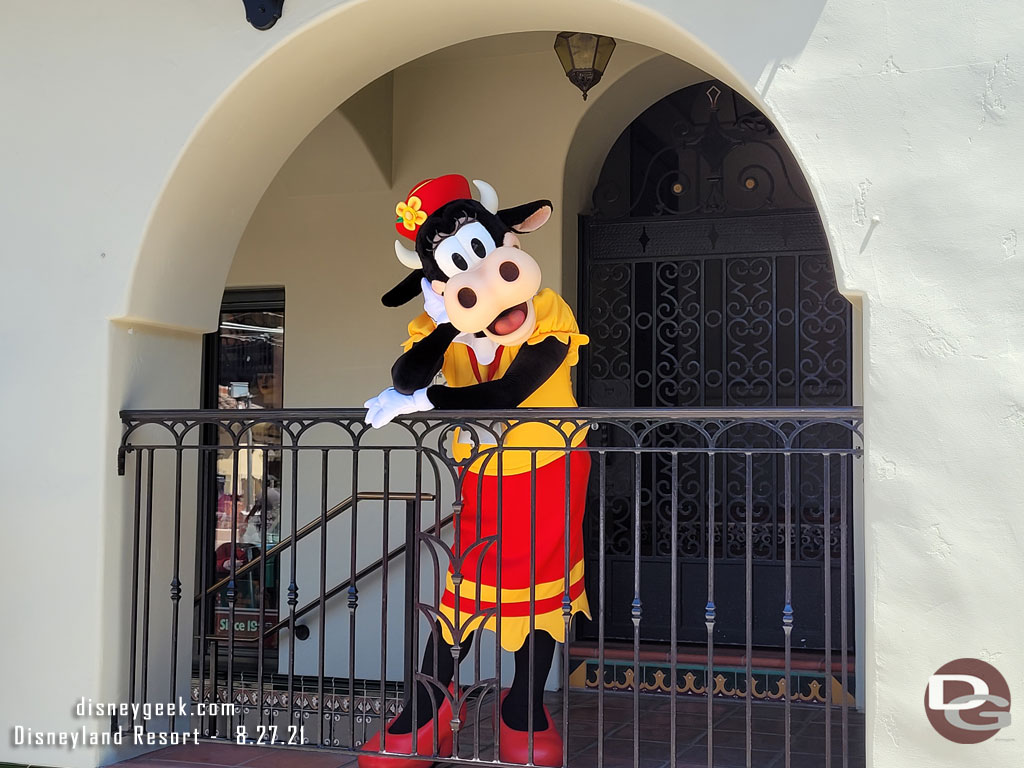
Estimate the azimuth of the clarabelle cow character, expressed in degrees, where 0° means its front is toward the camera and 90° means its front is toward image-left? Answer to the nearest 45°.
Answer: approximately 0°

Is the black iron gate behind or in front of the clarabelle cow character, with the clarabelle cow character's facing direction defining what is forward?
behind
